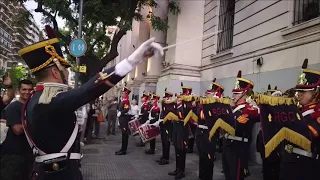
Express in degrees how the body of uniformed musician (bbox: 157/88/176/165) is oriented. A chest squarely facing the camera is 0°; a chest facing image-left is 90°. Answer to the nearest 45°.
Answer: approximately 90°

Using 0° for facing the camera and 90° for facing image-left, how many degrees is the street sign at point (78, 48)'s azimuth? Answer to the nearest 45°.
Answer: approximately 0°

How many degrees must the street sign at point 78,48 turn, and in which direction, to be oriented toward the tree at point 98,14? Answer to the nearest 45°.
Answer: approximately 180°

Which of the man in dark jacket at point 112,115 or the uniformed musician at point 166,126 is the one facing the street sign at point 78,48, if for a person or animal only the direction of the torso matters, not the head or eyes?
the uniformed musician

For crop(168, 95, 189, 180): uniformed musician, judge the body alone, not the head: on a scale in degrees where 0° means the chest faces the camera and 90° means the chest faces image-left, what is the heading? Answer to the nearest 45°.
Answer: approximately 90°

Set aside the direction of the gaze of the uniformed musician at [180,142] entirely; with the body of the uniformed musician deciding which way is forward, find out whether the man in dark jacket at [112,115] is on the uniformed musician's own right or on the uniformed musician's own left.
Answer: on the uniformed musician's own right

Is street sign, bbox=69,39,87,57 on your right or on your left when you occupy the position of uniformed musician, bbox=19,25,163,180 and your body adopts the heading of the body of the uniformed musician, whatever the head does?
on your left

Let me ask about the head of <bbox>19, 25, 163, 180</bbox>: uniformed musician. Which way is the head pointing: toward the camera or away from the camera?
away from the camera
